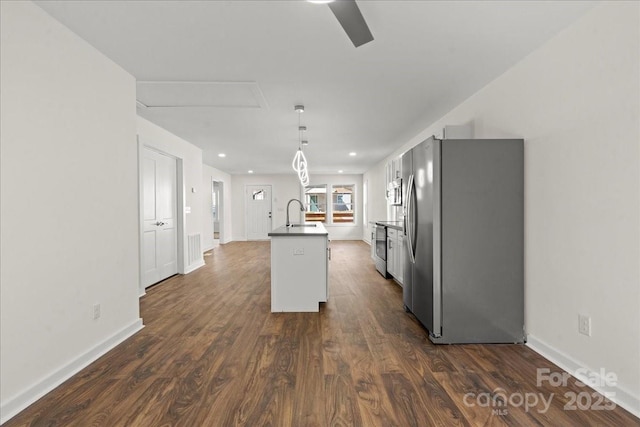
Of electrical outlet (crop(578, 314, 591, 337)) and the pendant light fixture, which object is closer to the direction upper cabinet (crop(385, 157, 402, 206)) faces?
the pendant light fixture

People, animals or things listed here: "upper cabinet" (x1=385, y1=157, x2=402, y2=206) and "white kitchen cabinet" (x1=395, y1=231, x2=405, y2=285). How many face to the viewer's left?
2

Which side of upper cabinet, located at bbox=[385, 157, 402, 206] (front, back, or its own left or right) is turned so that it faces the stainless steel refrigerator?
left

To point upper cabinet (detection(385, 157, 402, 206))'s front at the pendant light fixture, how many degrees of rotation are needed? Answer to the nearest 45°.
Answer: approximately 45° to its left

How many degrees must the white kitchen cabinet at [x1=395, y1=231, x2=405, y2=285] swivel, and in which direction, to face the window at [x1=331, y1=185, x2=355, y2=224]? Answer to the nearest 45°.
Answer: approximately 90° to its right

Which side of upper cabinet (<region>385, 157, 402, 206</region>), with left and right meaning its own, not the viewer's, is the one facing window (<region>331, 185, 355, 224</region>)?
right

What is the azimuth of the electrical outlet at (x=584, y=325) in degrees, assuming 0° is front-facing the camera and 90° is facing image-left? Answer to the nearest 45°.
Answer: approximately 45°

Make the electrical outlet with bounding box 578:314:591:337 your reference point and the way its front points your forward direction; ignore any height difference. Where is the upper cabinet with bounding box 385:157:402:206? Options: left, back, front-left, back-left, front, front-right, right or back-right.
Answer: right

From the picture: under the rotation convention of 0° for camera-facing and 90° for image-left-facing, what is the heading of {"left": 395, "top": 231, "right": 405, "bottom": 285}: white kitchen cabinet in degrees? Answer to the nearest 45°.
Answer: approximately 90°

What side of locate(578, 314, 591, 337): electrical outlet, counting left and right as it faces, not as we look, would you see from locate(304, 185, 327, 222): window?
right

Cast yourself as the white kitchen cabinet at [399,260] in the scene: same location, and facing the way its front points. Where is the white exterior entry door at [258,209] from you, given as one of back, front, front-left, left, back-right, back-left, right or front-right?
front-right

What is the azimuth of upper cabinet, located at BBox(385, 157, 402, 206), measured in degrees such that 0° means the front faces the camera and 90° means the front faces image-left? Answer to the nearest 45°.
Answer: approximately 90°

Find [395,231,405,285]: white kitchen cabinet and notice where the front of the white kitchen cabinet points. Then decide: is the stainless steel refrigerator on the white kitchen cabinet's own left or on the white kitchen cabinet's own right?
on the white kitchen cabinet's own left

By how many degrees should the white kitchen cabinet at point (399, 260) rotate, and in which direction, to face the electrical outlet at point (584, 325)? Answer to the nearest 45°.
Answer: approximately 135° to its left
